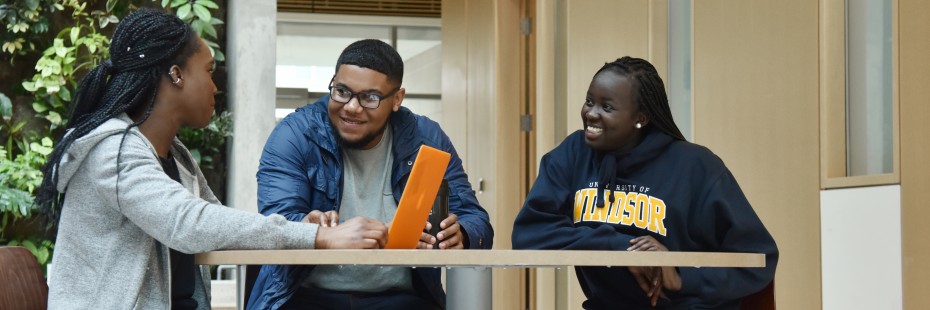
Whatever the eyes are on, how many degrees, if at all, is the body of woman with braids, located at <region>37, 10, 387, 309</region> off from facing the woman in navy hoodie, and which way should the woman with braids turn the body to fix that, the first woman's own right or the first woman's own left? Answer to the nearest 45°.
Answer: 0° — they already face them

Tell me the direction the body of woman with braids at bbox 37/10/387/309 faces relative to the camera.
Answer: to the viewer's right

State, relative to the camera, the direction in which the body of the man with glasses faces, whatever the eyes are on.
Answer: toward the camera

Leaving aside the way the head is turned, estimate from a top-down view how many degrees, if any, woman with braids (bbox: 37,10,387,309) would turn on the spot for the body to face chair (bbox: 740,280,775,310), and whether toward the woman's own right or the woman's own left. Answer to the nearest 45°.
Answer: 0° — they already face it

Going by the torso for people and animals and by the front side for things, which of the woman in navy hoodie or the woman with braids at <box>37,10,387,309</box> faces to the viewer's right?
the woman with braids

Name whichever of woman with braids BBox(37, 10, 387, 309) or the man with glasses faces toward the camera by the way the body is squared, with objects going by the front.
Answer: the man with glasses

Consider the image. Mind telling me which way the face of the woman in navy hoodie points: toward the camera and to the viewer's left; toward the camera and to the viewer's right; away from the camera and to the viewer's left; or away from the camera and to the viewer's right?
toward the camera and to the viewer's left

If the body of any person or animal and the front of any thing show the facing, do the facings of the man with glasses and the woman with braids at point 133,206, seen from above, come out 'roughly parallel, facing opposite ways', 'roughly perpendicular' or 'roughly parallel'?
roughly perpendicular

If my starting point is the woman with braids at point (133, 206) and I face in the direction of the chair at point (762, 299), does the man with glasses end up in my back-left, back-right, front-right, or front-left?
front-left

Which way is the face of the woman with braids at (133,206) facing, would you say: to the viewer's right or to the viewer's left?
to the viewer's right

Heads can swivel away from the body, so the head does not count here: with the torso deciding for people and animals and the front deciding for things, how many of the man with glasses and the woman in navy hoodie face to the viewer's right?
0

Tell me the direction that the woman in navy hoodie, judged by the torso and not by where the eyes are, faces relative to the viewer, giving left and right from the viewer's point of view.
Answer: facing the viewer and to the left of the viewer

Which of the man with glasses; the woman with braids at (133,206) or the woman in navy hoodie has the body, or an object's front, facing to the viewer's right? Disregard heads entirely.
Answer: the woman with braids

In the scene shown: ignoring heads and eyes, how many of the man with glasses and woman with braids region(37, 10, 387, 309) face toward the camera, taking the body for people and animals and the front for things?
1
